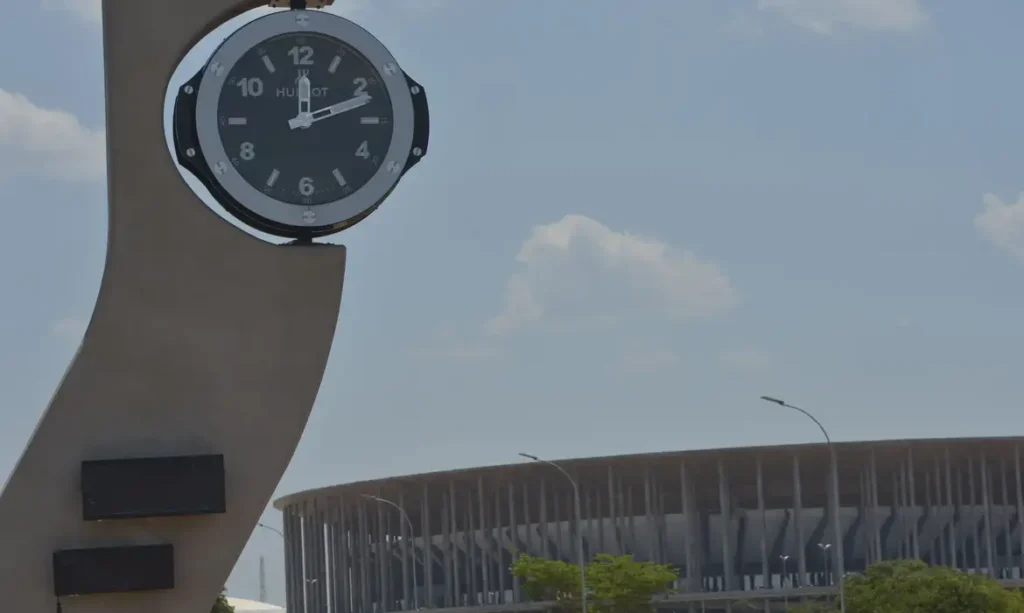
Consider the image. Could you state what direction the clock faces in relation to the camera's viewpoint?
facing the viewer
